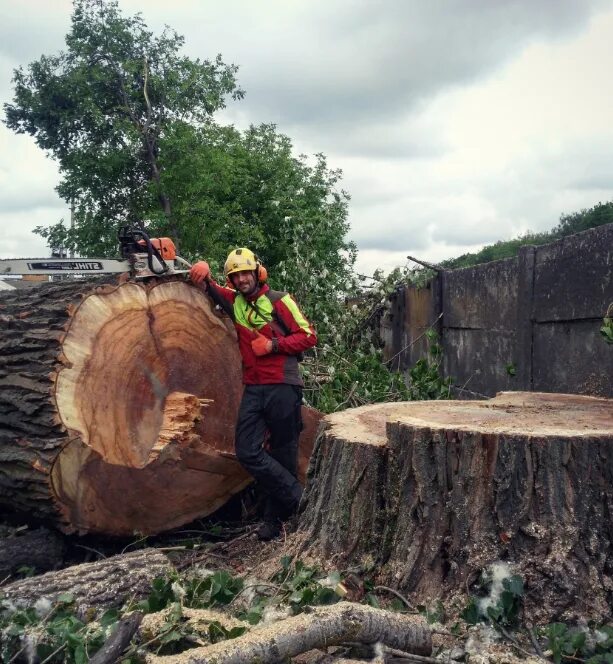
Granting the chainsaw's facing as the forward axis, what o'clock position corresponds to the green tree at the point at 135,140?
The green tree is roughly at 3 o'clock from the chainsaw.

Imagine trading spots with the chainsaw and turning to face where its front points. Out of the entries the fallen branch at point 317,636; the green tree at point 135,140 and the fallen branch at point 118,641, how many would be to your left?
2

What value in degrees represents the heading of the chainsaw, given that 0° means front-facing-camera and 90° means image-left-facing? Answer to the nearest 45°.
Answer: approximately 90°

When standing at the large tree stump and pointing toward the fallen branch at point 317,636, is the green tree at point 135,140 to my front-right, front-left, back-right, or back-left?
back-right

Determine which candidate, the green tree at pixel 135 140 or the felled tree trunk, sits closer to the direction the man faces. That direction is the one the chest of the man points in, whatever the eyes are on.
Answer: the felled tree trunk

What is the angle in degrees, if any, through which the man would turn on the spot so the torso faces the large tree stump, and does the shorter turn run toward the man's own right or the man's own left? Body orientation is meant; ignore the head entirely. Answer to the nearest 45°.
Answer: approximately 90° to the man's own left

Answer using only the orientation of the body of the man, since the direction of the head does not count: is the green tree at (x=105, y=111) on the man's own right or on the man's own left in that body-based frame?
on the man's own right

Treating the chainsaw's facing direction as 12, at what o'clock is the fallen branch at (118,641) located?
The fallen branch is roughly at 9 o'clock from the chainsaw.

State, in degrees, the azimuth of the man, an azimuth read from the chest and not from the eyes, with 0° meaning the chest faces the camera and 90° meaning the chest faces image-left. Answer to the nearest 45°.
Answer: approximately 45°

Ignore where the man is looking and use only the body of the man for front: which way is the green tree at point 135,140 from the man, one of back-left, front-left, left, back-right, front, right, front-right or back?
back-right
